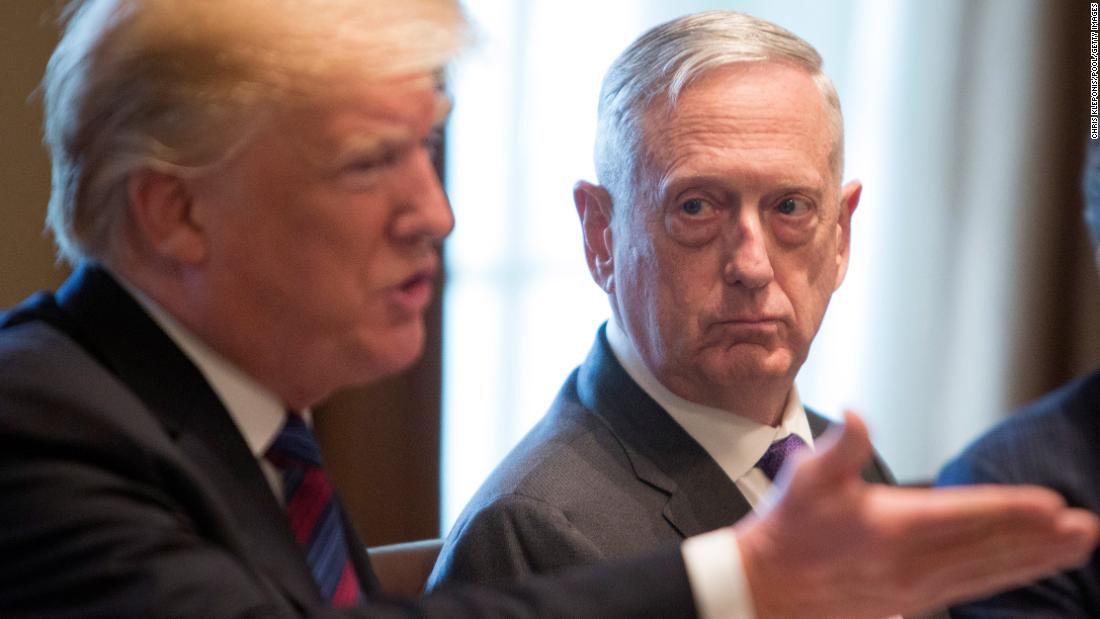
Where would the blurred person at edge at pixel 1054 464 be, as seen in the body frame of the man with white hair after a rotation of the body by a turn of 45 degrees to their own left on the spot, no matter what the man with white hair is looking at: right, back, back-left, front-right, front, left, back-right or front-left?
front

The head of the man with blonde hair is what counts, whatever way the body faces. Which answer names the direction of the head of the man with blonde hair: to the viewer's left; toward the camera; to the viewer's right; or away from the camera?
to the viewer's right

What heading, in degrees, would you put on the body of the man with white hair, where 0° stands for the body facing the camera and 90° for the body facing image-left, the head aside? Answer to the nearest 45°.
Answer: approximately 315°

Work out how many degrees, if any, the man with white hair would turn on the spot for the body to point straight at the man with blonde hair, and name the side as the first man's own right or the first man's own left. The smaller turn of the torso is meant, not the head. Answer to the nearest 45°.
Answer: approximately 90° to the first man's own right
